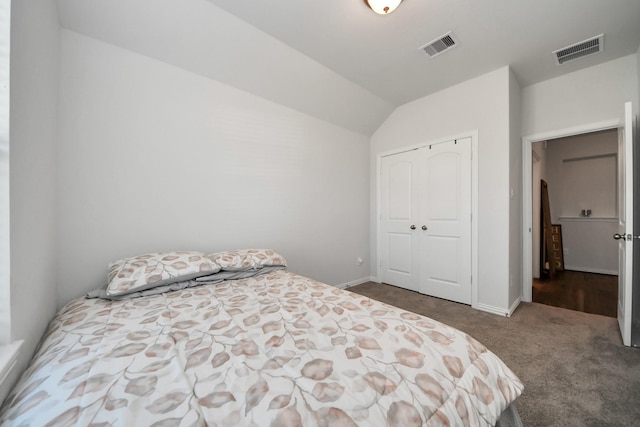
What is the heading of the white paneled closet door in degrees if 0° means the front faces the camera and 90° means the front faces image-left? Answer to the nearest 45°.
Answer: approximately 45°

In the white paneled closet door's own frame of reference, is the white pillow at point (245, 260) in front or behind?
in front

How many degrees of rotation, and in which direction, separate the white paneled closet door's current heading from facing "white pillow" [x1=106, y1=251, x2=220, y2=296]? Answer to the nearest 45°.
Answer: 0° — it already faces it

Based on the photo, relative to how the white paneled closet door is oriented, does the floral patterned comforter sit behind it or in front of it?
in front
